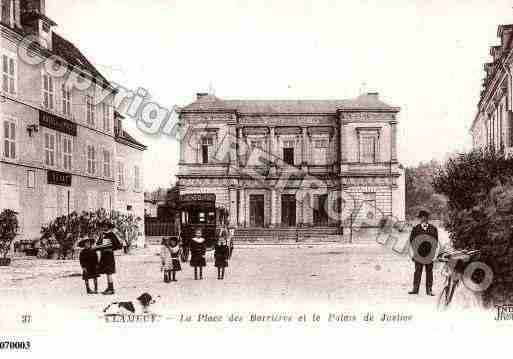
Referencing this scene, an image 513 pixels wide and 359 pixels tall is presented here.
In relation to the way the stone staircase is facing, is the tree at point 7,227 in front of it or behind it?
in front

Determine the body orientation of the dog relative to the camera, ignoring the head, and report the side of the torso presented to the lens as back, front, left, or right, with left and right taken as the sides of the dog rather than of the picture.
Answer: right

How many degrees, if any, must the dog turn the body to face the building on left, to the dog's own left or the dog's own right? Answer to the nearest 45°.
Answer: approximately 90° to the dog's own left

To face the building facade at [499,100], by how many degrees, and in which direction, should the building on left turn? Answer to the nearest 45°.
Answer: approximately 45° to its left

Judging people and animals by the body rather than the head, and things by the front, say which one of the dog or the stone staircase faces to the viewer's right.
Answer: the dog

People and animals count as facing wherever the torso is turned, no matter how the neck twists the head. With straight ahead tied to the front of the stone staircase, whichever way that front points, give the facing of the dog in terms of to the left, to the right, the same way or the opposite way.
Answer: to the left

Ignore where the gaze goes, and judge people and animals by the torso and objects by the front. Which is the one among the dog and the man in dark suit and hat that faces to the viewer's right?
the dog

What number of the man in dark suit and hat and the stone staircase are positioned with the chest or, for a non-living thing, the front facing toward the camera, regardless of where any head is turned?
2

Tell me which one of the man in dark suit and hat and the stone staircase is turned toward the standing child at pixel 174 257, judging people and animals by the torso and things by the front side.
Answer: the stone staircase

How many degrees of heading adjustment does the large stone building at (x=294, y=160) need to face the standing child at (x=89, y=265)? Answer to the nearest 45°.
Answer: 0° — it already faces them

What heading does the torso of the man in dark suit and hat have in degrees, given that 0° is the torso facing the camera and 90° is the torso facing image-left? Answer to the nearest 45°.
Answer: approximately 0°

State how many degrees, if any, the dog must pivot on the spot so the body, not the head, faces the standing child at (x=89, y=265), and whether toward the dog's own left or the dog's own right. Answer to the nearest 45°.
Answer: approximately 90° to the dog's own left

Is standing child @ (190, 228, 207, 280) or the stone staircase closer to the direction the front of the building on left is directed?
the standing child
